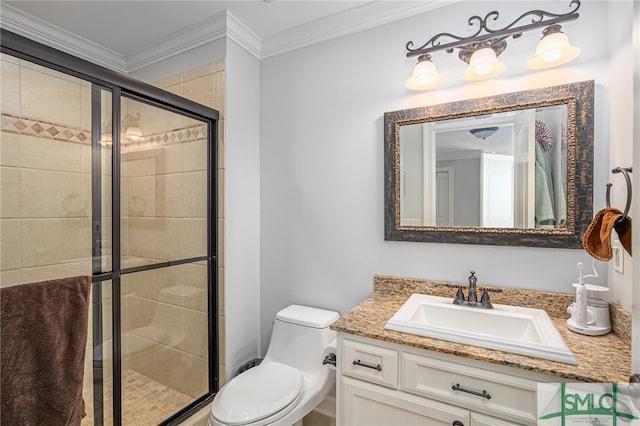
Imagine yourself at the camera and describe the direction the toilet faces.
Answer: facing the viewer and to the left of the viewer

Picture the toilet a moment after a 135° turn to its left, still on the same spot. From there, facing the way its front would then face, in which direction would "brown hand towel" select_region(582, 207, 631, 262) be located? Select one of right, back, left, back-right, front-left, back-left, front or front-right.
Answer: front-right

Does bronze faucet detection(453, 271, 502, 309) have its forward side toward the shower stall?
no

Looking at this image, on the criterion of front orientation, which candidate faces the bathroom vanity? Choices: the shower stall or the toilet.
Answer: the shower stall

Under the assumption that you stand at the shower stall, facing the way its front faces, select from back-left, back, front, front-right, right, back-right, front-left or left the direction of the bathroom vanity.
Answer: front

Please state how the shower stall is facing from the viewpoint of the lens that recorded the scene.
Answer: facing the viewer and to the right of the viewer

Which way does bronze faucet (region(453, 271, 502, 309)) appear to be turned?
toward the camera

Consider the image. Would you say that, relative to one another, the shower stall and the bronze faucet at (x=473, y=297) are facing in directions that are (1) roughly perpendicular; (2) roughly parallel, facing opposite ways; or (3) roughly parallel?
roughly perpendicular

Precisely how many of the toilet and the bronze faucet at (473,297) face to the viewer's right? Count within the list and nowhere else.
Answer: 0

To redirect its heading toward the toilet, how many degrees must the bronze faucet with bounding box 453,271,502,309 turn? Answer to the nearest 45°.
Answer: approximately 90° to its right

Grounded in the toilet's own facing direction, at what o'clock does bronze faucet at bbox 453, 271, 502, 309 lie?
The bronze faucet is roughly at 8 o'clock from the toilet.

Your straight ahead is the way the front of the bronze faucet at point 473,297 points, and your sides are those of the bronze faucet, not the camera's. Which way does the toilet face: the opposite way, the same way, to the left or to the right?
the same way

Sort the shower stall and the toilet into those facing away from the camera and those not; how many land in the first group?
0
